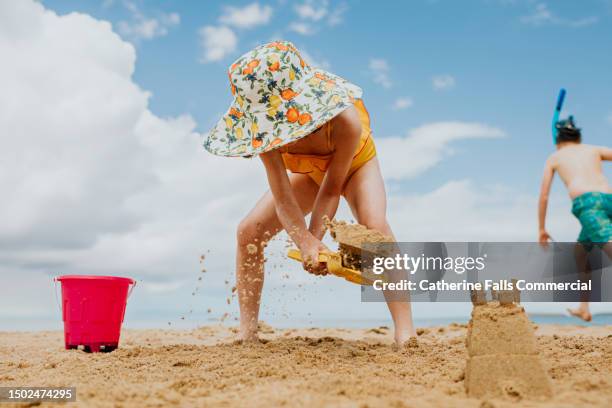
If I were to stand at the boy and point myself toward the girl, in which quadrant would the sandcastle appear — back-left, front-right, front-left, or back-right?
front-left

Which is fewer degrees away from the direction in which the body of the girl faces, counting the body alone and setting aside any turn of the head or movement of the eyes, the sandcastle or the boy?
the sandcastle

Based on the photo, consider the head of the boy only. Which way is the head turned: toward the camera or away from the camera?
away from the camera

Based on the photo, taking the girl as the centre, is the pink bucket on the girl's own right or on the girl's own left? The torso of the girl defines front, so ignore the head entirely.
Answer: on the girl's own right

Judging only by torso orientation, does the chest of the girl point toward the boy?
no

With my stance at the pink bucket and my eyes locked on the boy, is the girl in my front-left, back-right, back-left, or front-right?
front-right
